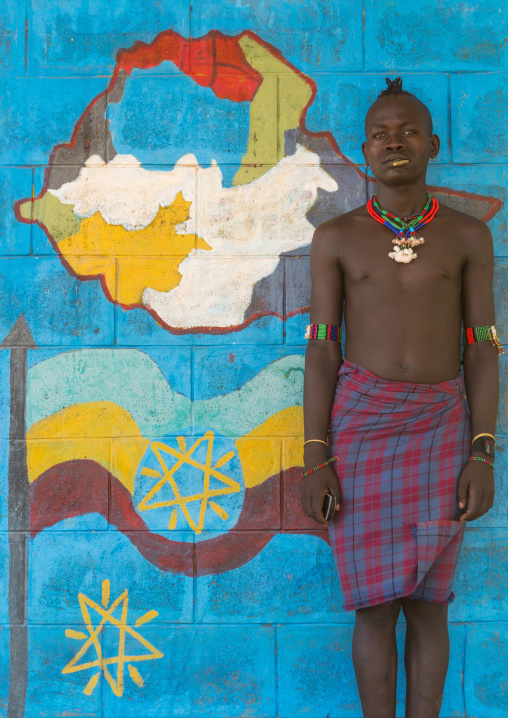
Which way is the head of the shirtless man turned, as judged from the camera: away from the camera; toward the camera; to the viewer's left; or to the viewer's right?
toward the camera

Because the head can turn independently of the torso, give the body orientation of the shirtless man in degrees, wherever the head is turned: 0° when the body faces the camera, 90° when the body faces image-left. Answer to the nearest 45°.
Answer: approximately 0°
